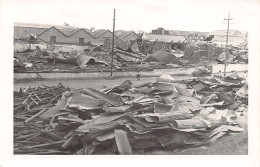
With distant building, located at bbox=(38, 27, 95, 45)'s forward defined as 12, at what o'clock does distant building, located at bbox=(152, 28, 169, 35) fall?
distant building, located at bbox=(152, 28, 169, 35) is roughly at 9 o'clock from distant building, located at bbox=(38, 27, 95, 45).

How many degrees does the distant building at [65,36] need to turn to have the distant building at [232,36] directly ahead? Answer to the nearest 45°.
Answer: approximately 90° to its left

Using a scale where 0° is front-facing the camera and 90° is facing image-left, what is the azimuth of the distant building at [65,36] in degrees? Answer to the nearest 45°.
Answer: approximately 0°

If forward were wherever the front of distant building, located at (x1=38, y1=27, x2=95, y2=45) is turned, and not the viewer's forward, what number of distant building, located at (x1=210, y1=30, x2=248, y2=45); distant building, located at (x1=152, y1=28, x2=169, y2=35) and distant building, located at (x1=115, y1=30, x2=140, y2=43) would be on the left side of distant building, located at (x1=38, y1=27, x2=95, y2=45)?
3

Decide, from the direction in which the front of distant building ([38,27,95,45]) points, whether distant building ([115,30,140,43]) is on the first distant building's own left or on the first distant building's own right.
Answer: on the first distant building's own left
